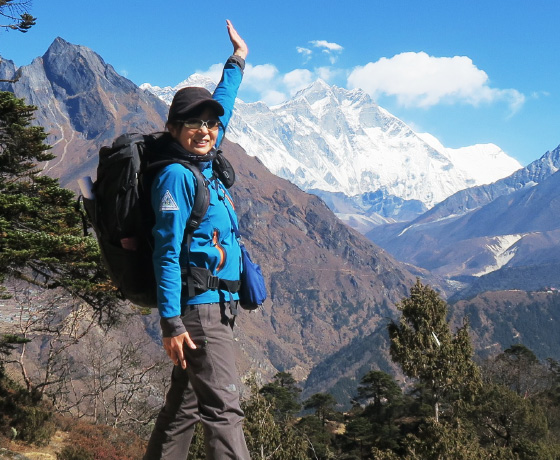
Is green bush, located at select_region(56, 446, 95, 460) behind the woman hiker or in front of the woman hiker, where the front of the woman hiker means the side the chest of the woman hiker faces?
behind

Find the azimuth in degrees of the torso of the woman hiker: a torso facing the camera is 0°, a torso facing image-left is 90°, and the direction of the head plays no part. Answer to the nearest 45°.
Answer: approximately 315°

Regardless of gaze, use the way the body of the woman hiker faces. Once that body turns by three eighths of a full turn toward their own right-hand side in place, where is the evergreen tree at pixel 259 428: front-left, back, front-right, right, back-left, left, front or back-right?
right

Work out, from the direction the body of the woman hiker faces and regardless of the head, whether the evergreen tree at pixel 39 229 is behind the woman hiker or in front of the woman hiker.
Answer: behind
